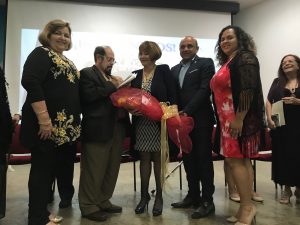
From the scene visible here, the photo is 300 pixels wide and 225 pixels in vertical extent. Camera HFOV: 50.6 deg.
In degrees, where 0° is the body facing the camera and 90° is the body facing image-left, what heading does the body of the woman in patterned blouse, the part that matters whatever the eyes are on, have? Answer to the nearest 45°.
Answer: approximately 315°

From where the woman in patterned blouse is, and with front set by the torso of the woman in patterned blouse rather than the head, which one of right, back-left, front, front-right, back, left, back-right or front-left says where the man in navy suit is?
front-left

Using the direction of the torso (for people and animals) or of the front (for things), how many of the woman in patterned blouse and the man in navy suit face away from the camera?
0

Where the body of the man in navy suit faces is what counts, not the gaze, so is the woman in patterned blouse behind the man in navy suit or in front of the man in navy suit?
in front

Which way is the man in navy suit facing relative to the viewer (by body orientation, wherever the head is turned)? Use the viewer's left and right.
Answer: facing the viewer and to the left of the viewer

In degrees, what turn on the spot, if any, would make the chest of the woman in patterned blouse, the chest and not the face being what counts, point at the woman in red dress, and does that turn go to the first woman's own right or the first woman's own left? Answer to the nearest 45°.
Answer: approximately 45° to the first woman's own left
